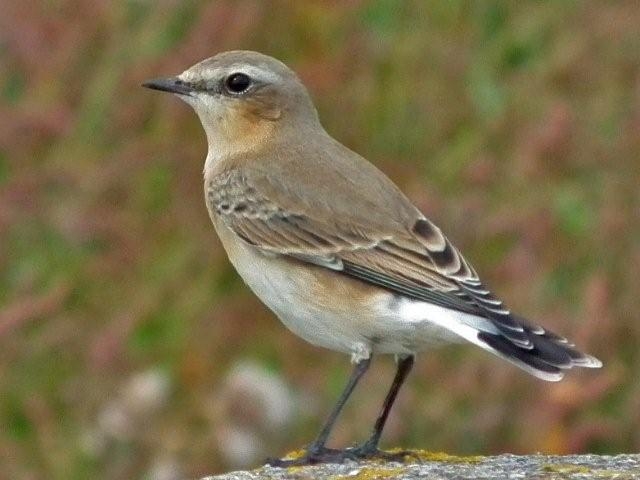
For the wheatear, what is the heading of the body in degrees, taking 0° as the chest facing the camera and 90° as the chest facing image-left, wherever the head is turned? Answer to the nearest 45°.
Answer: approximately 90°
